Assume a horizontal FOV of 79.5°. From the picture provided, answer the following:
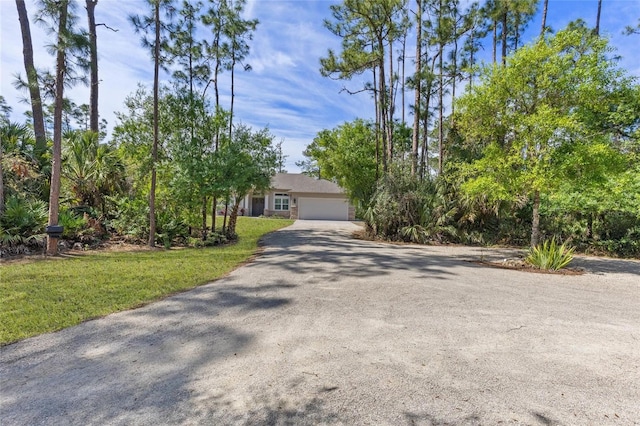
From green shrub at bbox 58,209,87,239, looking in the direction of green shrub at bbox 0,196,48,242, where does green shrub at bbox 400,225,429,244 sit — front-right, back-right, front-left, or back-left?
back-left

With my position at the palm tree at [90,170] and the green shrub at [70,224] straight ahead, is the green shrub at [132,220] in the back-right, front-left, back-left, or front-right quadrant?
front-left

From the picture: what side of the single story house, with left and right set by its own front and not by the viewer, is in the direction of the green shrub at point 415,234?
front

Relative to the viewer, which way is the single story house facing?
toward the camera

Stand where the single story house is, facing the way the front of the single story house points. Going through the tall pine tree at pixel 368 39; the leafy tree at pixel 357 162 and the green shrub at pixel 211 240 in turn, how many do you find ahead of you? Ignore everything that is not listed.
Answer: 3

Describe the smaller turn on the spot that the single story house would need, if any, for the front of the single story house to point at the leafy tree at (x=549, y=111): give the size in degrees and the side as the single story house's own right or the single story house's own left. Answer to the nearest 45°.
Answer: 0° — it already faces it

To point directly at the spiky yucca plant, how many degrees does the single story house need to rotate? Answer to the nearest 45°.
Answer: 0° — it already faces it

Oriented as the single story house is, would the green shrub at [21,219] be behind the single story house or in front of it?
in front

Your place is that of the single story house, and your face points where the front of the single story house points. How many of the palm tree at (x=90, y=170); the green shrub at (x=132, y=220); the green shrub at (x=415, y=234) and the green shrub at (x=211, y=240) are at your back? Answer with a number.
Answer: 0

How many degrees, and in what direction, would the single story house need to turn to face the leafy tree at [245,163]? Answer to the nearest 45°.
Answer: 0° — it already faces it

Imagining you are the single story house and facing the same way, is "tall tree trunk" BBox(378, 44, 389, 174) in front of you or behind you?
in front

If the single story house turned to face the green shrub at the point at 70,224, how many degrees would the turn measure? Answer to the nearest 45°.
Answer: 0° — it already faces it

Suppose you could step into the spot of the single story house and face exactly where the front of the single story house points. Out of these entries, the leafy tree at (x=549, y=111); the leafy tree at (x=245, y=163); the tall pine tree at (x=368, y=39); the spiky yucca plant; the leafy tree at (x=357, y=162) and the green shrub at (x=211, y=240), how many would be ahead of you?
6

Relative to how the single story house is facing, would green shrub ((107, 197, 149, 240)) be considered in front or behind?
in front
